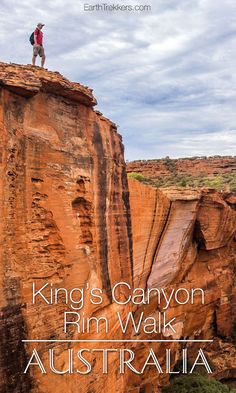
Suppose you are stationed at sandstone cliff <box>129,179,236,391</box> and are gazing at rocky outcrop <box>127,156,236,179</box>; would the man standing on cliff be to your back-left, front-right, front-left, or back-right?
back-left

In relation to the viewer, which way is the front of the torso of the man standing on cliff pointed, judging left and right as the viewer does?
facing the viewer and to the right of the viewer

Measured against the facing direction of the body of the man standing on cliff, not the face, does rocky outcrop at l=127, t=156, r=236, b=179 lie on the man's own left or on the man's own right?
on the man's own left

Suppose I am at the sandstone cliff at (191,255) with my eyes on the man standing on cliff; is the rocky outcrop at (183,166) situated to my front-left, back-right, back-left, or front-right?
back-right
